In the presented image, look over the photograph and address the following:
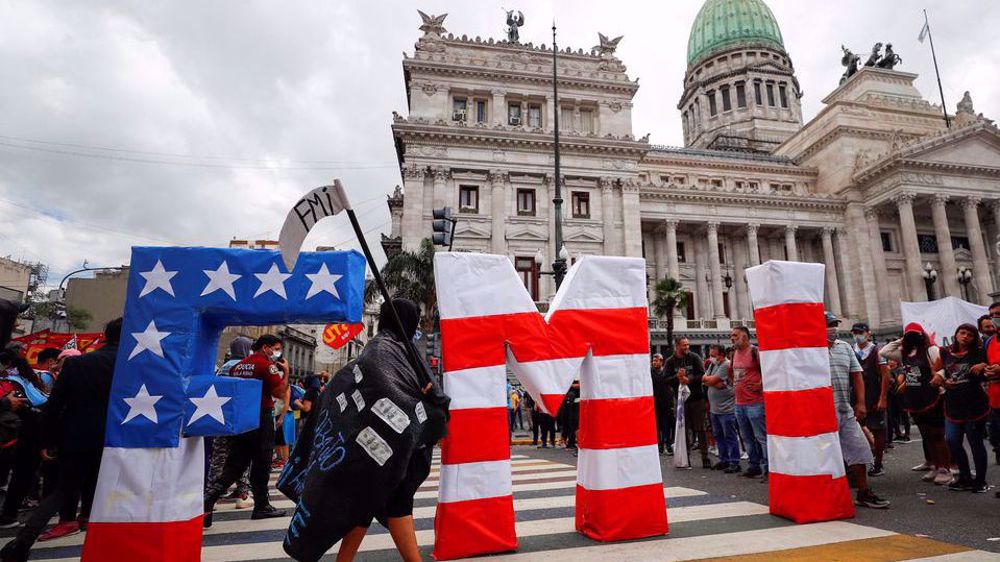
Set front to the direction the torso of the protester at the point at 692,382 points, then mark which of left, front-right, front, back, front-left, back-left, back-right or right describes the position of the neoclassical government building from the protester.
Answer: back-left

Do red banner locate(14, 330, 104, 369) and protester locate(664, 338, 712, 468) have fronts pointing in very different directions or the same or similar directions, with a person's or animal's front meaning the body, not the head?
same or similar directions

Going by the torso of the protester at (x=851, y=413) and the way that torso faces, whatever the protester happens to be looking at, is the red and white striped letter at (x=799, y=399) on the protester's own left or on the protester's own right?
on the protester's own right

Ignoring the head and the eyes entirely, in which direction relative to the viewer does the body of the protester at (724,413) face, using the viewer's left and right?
facing the viewer and to the left of the viewer

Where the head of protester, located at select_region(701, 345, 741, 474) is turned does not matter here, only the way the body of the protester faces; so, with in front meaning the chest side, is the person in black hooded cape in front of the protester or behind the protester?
in front

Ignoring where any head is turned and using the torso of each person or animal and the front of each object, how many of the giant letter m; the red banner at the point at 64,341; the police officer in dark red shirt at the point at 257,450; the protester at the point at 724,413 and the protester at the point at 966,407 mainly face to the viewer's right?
1

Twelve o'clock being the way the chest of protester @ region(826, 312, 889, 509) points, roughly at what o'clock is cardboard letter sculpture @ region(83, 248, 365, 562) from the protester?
The cardboard letter sculpture is roughly at 3 o'clock from the protester.

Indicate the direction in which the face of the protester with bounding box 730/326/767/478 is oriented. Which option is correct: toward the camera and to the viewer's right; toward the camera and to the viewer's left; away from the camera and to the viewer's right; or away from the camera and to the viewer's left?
toward the camera and to the viewer's left

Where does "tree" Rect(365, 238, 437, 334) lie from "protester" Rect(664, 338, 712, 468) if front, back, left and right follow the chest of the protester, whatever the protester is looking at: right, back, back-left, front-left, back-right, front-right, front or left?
back

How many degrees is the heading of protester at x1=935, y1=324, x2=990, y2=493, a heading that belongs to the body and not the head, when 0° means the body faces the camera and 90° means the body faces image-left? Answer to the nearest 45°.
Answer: approximately 45°

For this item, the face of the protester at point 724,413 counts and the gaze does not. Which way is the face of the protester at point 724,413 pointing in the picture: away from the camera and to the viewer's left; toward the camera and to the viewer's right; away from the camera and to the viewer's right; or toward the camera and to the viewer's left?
toward the camera and to the viewer's left

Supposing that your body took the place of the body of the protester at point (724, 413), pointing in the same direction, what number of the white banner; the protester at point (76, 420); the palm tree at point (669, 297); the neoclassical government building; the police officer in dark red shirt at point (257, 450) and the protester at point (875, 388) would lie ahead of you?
2

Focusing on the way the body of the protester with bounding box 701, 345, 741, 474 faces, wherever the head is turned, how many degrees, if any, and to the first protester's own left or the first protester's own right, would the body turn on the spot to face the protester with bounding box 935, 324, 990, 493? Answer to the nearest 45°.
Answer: approximately 90° to the first protester's own left

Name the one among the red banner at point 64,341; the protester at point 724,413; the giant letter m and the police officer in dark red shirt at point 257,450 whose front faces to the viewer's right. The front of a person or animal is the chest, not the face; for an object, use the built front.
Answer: the police officer in dark red shirt at point 257,450
